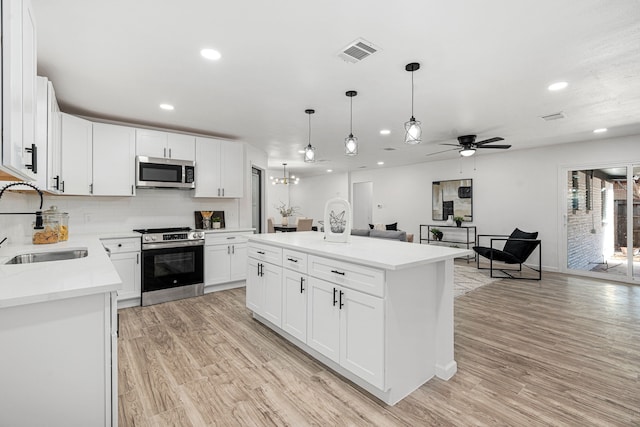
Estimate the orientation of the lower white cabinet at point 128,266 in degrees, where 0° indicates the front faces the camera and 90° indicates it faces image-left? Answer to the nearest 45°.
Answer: approximately 0°

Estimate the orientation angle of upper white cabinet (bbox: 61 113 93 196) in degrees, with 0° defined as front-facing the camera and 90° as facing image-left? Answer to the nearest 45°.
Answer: approximately 315°

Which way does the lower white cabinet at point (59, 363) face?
to the viewer's right

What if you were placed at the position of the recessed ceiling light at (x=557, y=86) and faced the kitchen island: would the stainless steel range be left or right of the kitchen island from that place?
right

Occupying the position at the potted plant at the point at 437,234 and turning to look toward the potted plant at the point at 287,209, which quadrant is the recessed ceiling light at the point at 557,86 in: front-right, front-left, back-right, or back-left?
back-left

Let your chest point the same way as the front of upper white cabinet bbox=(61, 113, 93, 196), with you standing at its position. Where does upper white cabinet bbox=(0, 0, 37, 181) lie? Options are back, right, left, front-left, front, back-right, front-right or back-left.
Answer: front-right

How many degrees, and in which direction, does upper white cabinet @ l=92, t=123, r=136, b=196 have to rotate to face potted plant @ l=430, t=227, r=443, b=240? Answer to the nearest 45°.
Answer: approximately 90° to its left
